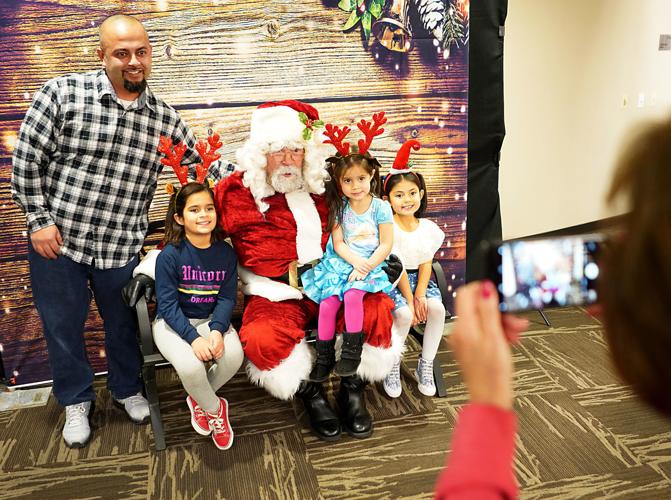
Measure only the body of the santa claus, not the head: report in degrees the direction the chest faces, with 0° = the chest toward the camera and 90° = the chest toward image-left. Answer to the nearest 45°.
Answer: approximately 315°

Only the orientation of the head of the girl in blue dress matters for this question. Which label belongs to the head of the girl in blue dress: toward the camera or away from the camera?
toward the camera

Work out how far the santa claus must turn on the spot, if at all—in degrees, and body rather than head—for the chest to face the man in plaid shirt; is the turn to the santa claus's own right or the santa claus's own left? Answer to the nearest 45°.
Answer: approximately 135° to the santa claus's own right

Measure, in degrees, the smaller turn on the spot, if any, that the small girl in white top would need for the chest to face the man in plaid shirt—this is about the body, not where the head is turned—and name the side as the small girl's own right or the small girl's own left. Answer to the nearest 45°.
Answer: approximately 90° to the small girl's own right

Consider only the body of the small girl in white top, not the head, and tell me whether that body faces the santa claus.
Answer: no

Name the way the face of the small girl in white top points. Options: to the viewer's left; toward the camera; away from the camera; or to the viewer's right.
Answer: toward the camera

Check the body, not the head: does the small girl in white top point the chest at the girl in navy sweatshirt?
no

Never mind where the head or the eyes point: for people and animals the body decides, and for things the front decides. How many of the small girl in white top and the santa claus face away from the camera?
0

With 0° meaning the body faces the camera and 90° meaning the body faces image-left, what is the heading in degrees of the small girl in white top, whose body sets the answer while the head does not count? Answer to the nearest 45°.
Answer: approximately 0°
